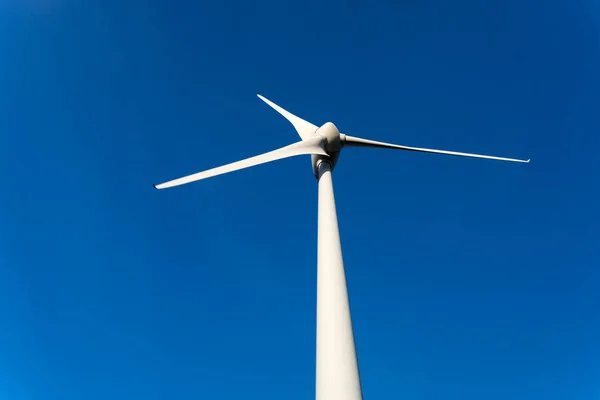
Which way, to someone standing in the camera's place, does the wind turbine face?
facing the viewer
